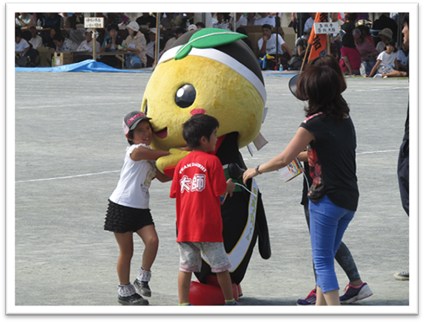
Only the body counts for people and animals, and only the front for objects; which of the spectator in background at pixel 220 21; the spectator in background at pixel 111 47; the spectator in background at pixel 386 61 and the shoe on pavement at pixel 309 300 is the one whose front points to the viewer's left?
the shoe on pavement

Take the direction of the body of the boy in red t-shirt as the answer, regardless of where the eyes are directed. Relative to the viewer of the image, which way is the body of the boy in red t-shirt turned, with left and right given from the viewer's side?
facing away from the viewer and to the right of the viewer

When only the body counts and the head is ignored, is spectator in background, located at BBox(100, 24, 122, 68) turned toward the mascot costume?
yes

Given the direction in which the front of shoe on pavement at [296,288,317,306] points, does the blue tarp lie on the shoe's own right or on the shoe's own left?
on the shoe's own right

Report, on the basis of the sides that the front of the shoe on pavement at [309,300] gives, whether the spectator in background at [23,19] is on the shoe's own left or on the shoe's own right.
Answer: on the shoe's own right

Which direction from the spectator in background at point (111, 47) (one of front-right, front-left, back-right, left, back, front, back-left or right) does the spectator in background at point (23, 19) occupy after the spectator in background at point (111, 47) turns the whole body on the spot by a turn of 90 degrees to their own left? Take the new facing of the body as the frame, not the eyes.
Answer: back-left

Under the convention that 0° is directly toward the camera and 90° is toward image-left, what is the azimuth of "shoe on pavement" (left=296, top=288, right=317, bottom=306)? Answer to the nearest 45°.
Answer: approximately 90°
